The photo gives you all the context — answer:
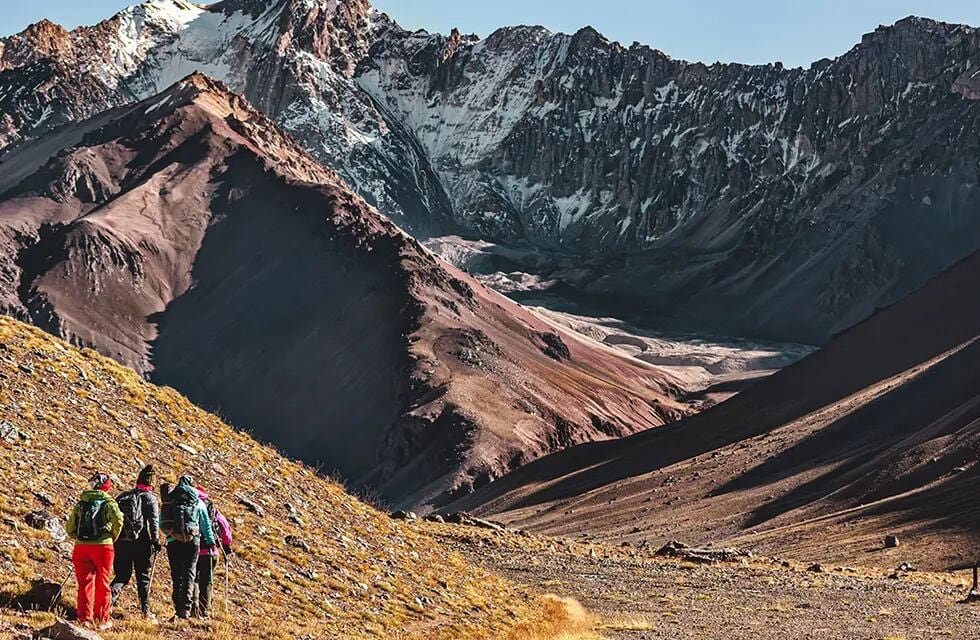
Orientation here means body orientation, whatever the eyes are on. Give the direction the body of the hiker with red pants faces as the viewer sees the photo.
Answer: away from the camera

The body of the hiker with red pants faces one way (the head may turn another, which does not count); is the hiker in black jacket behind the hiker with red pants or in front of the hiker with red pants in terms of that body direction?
in front

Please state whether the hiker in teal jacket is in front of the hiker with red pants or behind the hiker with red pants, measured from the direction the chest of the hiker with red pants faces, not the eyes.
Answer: in front
